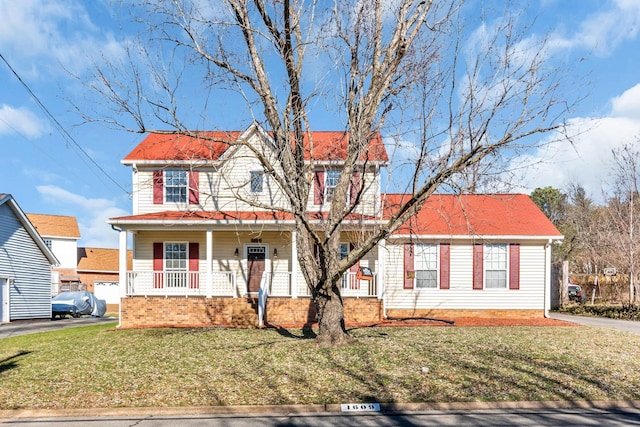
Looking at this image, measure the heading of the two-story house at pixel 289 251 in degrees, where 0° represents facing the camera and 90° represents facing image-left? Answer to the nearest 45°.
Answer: approximately 0°
